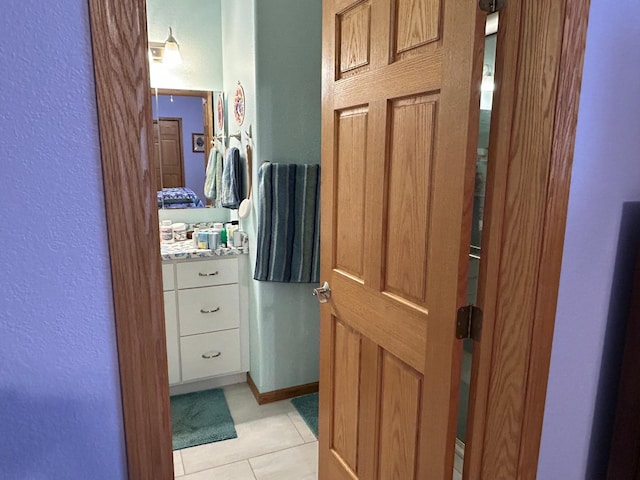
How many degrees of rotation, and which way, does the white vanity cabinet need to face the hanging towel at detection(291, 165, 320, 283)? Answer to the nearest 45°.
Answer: approximately 90° to its left

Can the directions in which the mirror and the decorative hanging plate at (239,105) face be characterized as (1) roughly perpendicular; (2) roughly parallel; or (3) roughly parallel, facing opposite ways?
roughly perpendicular

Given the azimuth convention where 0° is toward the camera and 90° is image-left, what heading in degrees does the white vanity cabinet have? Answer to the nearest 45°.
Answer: approximately 0°

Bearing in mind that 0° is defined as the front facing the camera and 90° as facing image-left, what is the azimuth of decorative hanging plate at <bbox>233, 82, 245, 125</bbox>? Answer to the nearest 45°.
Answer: approximately 90°

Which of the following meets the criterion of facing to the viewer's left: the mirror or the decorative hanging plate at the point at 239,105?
the decorative hanging plate

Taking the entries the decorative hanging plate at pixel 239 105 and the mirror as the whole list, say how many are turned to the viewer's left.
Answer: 1

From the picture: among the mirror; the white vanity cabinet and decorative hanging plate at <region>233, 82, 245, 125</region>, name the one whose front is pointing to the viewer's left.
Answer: the decorative hanging plate
